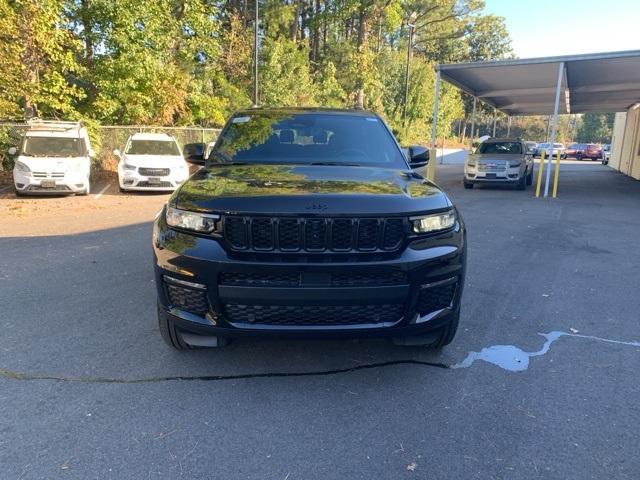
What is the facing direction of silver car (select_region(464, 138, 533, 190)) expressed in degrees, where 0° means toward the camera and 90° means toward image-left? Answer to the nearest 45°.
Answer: approximately 0°

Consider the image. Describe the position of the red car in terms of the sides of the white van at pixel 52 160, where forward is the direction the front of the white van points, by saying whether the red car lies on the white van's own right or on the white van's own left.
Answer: on the white van's own left

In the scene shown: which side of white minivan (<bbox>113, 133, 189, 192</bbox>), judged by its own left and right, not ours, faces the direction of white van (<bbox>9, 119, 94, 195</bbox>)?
right

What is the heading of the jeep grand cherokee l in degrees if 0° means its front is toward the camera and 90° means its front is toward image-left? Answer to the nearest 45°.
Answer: approximately 0°

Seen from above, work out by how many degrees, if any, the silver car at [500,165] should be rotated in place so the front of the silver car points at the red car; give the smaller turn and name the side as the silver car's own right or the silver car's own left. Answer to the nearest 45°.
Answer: approximately 180°

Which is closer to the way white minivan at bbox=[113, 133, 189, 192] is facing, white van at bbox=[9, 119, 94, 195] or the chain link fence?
the white van

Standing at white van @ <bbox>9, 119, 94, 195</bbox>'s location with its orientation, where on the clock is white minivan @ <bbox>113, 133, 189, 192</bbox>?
white minivan @ <bbox>113, 133, 189, 192</bbox> is roughly at 9 o'clock from white van @ <bbox>9, 119, 94, 195</bbox>.

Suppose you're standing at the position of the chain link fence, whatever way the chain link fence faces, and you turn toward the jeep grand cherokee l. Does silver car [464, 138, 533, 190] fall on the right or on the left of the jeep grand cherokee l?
left

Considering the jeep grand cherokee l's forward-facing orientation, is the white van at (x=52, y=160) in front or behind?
behind
